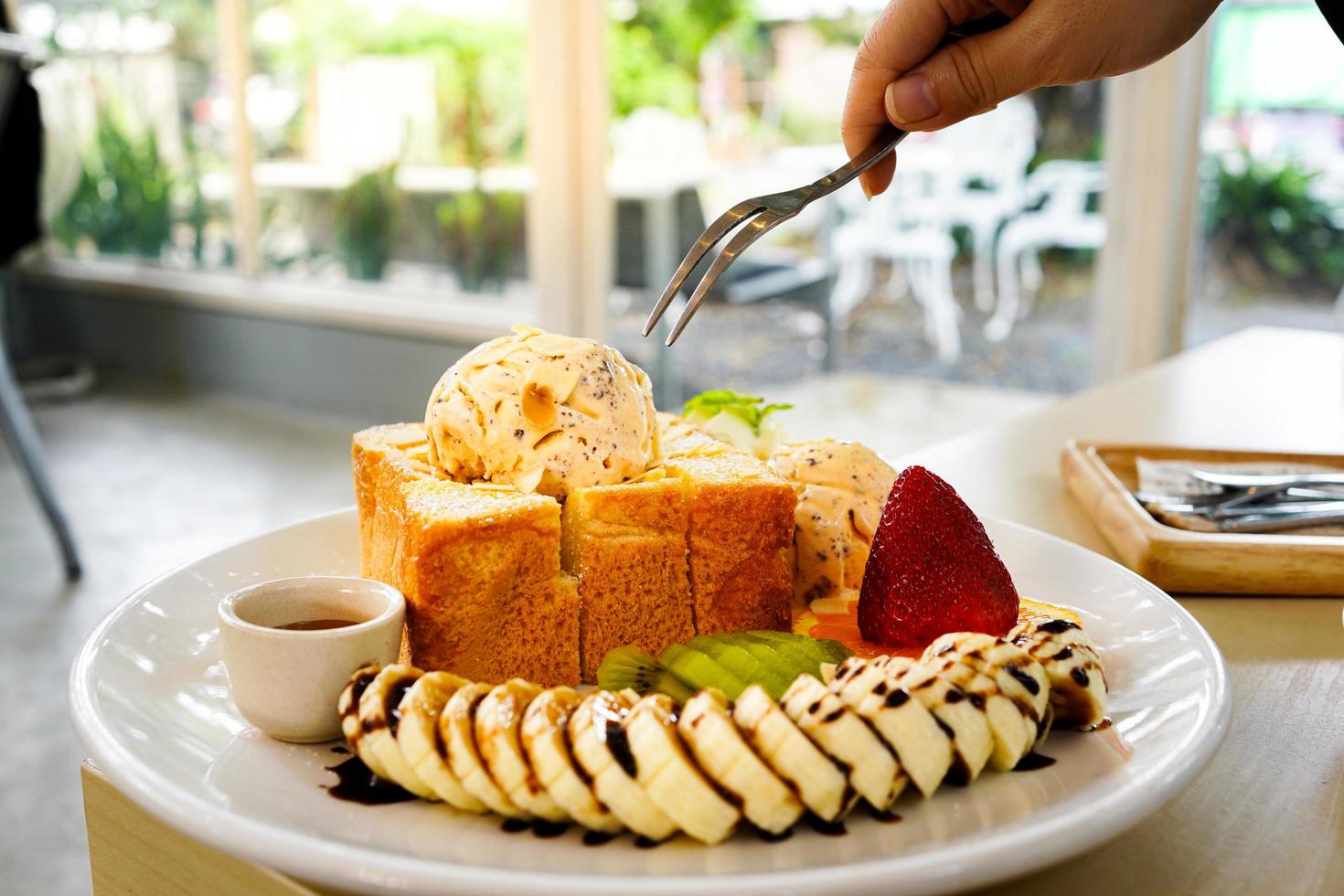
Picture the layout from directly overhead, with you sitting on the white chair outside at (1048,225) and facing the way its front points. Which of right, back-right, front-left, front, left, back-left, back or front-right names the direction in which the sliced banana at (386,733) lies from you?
front-left

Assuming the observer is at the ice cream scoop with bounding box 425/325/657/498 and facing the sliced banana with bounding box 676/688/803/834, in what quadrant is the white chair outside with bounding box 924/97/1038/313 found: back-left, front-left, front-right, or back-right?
back-left

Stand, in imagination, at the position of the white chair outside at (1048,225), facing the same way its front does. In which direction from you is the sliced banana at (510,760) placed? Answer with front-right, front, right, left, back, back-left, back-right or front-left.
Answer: front-left

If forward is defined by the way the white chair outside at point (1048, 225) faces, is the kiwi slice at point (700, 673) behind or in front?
in front

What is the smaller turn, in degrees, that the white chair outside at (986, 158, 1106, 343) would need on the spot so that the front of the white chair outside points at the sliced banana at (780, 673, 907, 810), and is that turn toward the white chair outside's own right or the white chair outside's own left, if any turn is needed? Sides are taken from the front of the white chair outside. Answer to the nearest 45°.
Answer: approximately 45° to the white chair outside's own left

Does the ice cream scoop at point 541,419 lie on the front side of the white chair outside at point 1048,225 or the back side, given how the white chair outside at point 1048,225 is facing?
on the front side

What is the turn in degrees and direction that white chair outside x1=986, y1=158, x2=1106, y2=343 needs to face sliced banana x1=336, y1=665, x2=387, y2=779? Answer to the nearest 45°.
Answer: approximately 45° to its left

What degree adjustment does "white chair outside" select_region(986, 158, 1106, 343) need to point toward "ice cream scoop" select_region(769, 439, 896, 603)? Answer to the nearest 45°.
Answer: approximately 45° to its left

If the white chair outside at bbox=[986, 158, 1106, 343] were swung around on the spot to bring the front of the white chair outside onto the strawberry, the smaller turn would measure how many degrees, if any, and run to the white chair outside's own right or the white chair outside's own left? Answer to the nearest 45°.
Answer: approximately 45° to the white chair outside's own left

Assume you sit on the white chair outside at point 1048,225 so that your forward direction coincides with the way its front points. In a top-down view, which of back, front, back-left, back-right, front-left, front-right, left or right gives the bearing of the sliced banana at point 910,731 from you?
front-left

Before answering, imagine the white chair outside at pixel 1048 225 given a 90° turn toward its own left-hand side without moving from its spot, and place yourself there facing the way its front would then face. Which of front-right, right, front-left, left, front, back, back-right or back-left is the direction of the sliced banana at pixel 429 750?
front-right

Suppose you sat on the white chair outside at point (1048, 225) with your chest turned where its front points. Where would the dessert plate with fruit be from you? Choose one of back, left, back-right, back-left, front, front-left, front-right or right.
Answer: front-left

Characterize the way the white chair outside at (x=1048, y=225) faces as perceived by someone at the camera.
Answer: facing the viewer and to the left of the viewer

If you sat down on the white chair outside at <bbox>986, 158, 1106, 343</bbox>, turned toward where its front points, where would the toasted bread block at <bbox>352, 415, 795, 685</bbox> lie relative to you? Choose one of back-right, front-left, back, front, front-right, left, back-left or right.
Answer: front-left
